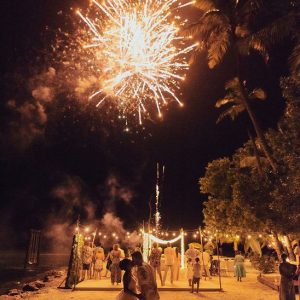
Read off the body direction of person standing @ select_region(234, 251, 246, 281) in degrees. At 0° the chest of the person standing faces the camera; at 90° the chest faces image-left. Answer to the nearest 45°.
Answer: approximately 180°

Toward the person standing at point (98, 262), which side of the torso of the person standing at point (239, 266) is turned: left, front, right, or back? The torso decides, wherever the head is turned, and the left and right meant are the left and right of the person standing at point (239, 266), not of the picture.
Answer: left

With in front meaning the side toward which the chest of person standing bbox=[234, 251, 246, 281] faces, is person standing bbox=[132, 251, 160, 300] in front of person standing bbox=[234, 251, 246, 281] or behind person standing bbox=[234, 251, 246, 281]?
behind

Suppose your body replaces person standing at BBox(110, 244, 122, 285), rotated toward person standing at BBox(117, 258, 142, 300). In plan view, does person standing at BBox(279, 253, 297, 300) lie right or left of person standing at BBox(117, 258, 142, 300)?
left

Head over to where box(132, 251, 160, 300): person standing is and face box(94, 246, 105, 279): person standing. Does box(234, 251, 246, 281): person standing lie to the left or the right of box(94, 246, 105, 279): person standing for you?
right

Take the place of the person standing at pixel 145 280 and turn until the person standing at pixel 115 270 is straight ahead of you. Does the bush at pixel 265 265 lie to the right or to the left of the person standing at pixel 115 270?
right

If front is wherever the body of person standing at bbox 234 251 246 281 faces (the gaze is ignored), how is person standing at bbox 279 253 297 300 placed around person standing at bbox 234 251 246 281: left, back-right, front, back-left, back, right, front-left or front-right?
back

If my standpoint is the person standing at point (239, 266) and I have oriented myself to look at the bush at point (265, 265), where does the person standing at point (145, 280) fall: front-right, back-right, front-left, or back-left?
back-right

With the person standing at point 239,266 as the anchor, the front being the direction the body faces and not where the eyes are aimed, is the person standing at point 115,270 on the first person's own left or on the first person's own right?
on the first person's own left

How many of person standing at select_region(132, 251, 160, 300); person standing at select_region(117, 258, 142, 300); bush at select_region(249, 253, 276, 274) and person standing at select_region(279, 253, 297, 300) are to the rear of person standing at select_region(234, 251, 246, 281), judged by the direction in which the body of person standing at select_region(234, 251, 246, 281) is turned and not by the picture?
3
